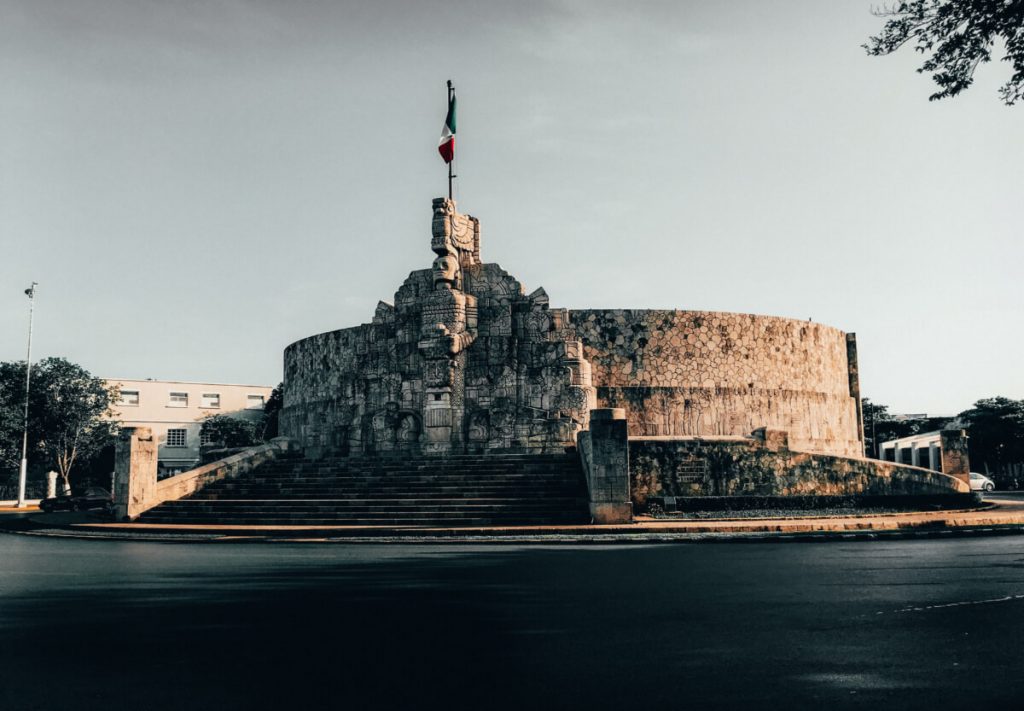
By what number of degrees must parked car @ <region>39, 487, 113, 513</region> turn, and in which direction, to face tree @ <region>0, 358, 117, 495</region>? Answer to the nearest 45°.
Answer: approximately 90° to its right

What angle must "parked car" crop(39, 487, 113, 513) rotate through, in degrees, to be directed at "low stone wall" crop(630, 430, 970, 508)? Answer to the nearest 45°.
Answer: approximately 135° to its left

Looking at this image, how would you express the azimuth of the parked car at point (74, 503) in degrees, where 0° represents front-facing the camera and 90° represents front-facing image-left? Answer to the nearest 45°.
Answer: approximately 90°

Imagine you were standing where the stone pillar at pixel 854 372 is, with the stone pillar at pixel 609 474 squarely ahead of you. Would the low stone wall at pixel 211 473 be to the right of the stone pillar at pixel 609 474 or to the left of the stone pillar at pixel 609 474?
right

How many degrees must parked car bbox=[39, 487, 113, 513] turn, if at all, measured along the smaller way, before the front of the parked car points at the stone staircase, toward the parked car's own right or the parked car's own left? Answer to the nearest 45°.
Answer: approximately 135° to the parked car's own left

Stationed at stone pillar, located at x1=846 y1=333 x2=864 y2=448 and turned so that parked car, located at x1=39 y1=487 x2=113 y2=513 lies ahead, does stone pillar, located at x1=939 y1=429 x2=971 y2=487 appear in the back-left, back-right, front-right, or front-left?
back-left
